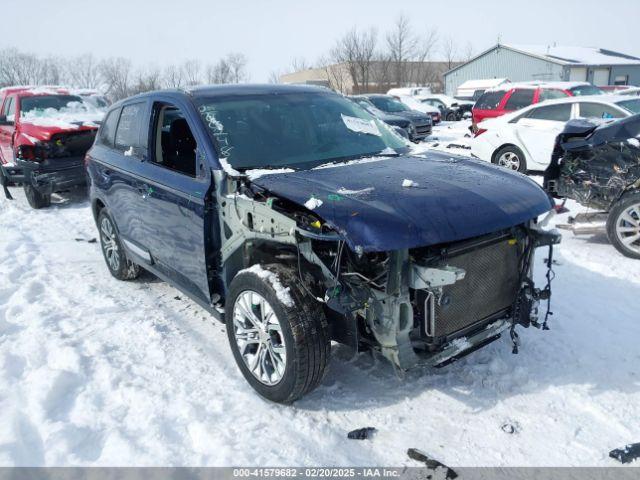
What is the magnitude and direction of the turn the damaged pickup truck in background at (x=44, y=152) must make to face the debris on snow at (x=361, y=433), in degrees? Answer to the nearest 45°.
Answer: approximately 45° to its right

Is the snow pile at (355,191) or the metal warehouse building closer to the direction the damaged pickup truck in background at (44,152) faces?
the snow pile

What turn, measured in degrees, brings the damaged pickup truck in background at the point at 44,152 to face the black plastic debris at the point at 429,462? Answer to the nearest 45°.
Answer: approximately 45° to its right

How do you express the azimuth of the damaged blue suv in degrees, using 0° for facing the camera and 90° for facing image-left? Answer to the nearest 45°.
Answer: approximately 315°

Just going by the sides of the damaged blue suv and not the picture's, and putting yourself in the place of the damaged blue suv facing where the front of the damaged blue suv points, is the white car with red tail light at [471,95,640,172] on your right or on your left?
on your left

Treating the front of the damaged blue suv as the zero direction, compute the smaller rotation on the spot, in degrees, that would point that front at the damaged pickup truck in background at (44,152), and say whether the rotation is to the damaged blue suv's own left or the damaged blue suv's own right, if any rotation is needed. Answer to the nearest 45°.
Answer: approximately 180°

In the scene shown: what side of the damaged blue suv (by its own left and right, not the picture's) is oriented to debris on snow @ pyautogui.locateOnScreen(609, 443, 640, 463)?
front

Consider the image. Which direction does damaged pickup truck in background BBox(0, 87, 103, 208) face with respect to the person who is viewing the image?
facing the viewer and to the right of the viewer

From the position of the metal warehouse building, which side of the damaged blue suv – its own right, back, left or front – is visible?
left
